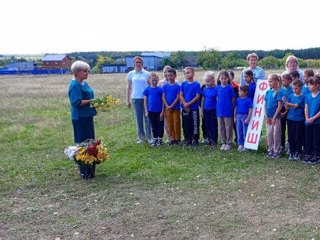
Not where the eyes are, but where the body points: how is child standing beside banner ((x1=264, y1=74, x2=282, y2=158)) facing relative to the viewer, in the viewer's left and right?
facing the viewer and to the left of the viewer

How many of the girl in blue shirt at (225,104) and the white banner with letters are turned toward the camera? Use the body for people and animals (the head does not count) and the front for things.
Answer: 2

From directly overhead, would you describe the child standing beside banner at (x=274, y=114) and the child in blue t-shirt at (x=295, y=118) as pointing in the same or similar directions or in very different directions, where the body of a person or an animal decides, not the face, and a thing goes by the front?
same or similar directions

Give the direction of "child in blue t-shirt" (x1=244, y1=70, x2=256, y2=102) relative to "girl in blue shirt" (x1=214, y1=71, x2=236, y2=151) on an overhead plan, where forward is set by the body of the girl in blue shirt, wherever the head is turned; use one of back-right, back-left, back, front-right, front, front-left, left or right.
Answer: left

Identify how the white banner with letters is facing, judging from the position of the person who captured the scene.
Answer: facing the viewer

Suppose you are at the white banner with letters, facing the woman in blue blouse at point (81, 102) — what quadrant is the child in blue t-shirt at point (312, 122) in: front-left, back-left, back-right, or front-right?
back-left

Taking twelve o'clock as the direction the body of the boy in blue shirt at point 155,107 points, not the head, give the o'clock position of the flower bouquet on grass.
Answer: The flower bouquet on grass is roughly at 1 o'clock from the boy in blue shirt.

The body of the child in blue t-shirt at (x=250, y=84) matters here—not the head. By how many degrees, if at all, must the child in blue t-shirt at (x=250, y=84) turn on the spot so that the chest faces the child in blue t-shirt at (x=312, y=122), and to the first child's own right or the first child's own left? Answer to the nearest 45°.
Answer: approximately 90° to the first child's own left

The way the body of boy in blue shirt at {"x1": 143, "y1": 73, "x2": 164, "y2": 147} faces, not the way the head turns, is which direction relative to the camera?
toward the camera

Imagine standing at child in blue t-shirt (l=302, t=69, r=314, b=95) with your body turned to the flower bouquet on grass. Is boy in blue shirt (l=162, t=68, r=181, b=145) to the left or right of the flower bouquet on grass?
right

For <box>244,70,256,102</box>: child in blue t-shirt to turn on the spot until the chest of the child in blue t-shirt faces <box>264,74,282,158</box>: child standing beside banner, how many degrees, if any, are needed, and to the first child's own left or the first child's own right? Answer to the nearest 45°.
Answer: approximately 90° to the first child's own left

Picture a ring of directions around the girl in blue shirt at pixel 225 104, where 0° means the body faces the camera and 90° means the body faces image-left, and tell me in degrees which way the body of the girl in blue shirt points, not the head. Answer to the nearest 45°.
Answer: approximately 0°
